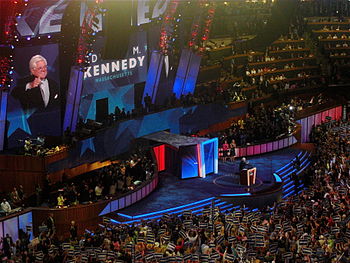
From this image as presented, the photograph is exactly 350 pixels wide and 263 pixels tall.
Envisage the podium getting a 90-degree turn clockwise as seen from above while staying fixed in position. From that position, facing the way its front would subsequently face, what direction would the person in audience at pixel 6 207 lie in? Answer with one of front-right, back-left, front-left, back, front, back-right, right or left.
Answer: front

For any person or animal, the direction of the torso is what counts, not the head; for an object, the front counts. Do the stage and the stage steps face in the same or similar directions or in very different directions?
same or similar directions

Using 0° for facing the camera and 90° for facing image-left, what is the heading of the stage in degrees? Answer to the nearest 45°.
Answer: approximately 315°

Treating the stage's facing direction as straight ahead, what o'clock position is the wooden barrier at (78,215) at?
The wooden barrier is roughly at 3 o'clock from the stage.

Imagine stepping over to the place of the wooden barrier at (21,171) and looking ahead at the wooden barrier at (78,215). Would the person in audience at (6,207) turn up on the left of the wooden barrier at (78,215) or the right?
right

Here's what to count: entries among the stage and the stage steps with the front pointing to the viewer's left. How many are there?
0

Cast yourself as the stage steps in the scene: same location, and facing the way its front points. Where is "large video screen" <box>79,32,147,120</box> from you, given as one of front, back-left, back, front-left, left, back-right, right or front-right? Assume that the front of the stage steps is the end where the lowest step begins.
back-right

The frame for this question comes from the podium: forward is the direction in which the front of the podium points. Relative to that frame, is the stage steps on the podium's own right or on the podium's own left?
on the podium's own left

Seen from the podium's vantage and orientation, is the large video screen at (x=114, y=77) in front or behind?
behind

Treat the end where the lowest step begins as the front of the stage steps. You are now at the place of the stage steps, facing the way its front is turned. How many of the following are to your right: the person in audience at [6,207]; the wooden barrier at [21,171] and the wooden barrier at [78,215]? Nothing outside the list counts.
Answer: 3

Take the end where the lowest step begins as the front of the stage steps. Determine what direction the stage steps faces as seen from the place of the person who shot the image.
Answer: facing the viewer and to the right of the viewer

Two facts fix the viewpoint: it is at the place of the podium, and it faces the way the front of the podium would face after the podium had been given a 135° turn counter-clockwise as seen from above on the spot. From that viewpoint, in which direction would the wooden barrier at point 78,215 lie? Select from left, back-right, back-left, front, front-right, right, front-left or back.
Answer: back-left

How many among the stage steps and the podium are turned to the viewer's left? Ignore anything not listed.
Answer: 0
